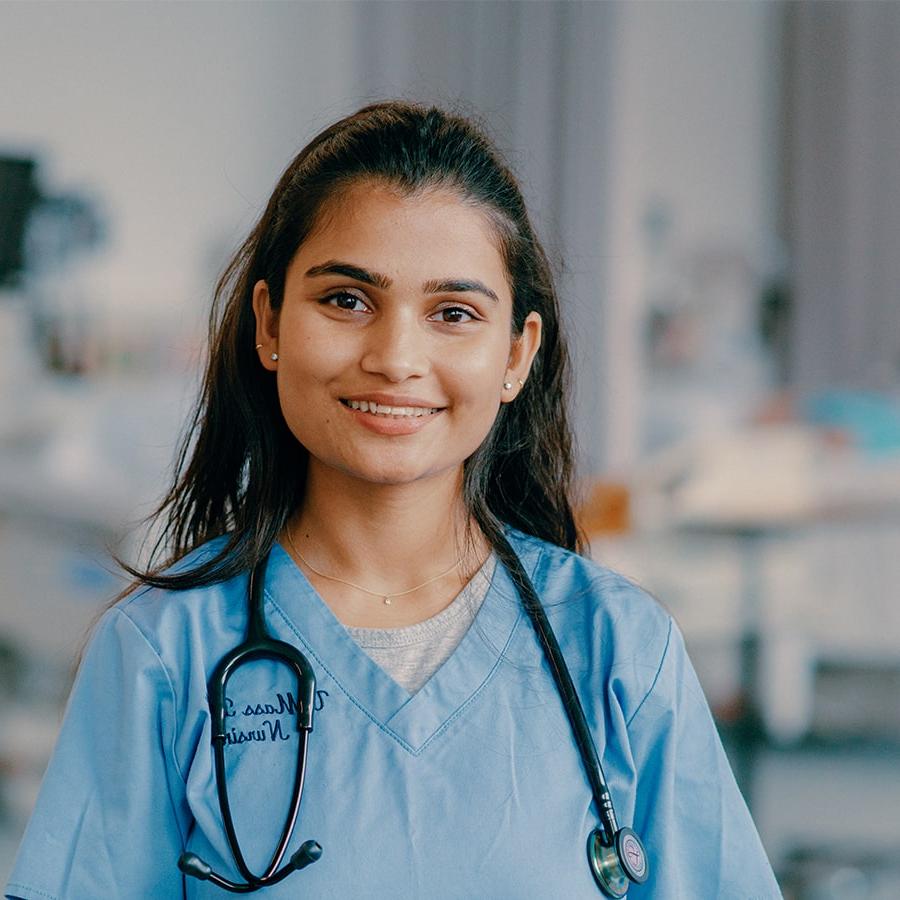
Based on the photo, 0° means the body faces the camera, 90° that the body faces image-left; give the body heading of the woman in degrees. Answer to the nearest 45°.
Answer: approximately 0°
